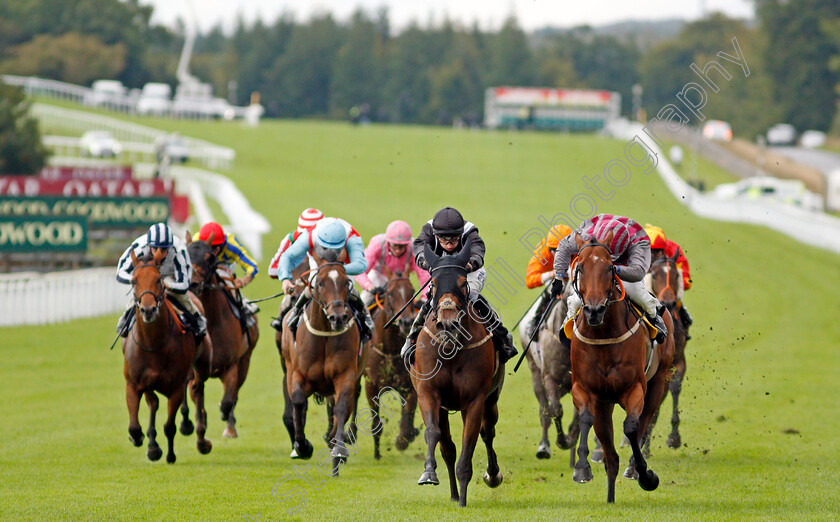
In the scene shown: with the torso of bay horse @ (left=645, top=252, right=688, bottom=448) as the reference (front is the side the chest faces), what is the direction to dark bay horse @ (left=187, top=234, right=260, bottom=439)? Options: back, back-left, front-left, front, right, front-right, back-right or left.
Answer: right

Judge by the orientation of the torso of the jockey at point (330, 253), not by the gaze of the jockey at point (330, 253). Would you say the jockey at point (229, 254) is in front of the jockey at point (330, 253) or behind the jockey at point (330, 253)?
behind

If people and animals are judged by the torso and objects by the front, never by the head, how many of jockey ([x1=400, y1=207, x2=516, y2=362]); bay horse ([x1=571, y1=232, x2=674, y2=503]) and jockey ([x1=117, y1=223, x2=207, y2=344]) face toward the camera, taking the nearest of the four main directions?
3

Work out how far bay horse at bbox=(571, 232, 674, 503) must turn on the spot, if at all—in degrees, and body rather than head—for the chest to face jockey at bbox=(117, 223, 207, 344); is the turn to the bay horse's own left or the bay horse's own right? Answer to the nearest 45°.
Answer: approximately 90° to the bay horse's own right

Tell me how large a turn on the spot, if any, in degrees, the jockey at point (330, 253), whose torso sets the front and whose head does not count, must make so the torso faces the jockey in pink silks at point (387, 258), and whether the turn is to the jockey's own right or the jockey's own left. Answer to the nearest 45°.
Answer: approximately 135° to the jockey's own left

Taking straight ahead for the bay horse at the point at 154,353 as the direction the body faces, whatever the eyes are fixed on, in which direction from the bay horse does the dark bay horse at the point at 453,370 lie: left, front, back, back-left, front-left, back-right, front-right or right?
front-left

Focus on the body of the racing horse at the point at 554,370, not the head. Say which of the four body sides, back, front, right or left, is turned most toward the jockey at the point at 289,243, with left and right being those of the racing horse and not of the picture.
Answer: right

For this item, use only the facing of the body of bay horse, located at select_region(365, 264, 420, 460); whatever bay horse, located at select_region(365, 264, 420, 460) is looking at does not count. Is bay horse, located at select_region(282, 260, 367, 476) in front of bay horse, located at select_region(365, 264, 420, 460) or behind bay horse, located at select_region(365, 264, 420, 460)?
in front

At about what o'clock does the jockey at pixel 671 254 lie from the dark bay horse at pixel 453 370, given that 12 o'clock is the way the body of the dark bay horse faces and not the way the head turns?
The jockey is roughly at 7 o'clock from the dark bay horse.

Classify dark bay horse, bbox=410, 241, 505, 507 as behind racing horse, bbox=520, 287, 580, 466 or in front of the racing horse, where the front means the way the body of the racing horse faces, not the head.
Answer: in front

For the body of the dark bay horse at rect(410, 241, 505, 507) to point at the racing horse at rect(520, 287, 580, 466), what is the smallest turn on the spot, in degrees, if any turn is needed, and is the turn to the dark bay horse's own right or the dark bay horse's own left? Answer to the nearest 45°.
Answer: approximately 135° to the dark bay horse's own left

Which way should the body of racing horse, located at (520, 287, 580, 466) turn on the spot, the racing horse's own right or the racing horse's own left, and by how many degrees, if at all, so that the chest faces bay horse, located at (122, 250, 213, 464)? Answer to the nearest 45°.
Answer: approximately 90° to the racing horse's own right

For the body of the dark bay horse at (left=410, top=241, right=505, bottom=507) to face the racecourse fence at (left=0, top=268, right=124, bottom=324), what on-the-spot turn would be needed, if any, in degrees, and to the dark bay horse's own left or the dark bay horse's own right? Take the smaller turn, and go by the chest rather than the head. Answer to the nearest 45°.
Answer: approximately 135° to the dark bay horse's own right
